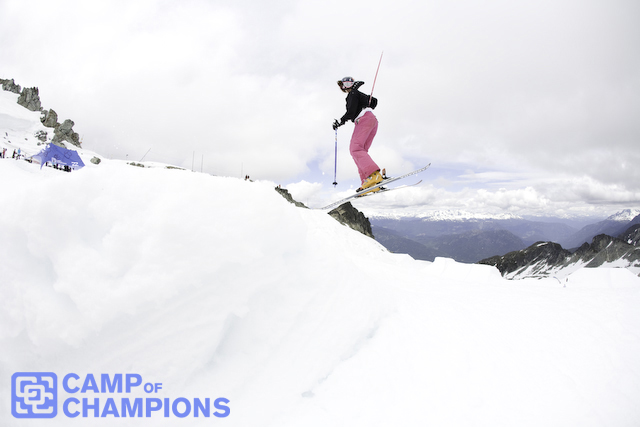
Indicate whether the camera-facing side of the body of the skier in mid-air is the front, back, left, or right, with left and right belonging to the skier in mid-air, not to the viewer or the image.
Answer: left
